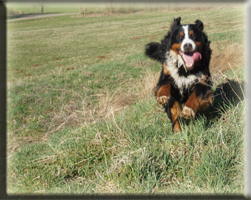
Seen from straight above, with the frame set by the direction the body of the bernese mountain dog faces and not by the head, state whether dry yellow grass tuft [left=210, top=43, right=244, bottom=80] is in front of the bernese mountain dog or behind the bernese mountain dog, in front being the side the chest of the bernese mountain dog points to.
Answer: behind

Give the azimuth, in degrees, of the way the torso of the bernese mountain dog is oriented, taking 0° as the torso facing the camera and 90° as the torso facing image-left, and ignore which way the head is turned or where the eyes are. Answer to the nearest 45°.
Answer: approximately 0°
